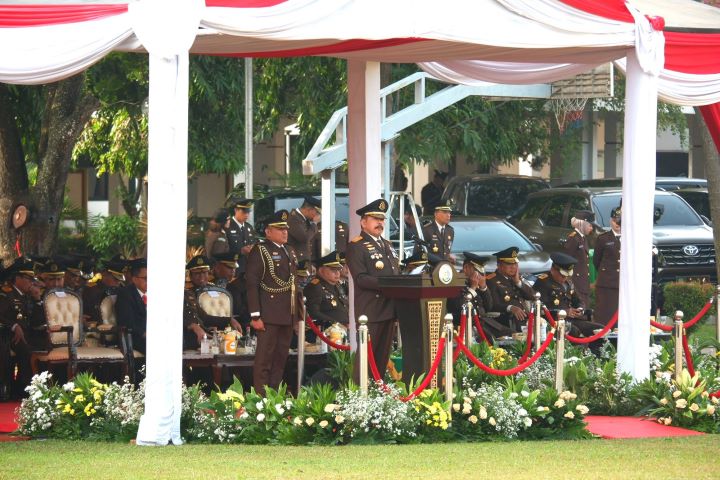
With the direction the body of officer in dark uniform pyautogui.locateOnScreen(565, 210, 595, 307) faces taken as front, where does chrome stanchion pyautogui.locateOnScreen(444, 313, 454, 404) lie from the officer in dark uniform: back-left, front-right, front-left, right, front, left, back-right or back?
front-right

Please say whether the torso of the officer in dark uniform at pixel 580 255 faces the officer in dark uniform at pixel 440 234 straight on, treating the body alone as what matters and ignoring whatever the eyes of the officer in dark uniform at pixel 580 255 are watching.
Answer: no

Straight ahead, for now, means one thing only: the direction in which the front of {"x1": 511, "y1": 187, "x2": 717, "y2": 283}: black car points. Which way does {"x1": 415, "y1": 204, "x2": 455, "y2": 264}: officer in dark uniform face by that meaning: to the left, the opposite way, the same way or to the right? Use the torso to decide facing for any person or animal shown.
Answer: the same way

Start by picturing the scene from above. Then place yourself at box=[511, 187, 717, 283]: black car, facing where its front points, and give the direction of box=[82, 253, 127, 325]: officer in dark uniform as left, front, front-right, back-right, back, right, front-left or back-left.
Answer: right

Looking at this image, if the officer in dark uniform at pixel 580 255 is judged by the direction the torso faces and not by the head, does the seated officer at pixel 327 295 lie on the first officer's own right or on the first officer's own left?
on the first officer's own right

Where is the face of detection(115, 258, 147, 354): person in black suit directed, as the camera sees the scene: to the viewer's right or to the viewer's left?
to the viewer's right

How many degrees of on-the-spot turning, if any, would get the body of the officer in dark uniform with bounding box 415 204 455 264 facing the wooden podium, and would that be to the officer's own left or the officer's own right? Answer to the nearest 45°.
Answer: approximately 45° to the officer's own right

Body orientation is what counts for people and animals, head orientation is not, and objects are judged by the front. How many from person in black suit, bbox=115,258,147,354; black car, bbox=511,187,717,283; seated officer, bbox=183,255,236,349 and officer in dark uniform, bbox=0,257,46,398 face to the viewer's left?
0

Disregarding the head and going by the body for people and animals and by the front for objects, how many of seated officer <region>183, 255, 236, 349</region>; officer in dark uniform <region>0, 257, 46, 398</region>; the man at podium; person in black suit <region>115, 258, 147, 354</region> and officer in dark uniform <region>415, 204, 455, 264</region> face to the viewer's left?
0

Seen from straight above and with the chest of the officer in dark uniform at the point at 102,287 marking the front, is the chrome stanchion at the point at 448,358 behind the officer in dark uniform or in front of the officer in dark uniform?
in front

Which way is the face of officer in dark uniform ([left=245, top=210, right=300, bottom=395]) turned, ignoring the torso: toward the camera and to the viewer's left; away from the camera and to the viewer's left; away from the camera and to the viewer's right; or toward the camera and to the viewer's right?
toward the camera and to the viewer's right

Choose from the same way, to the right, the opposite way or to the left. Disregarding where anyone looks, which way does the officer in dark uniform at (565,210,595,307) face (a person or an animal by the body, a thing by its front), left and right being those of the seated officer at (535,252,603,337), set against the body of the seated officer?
the same way

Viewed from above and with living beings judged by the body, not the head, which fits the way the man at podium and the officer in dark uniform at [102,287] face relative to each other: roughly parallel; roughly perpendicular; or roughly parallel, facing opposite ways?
roughly parallel

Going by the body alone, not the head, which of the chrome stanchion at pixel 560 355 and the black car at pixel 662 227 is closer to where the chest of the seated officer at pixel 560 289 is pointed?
the chrome stanchion
